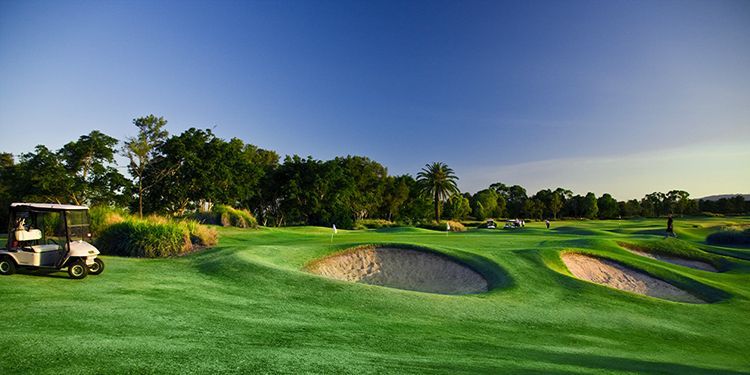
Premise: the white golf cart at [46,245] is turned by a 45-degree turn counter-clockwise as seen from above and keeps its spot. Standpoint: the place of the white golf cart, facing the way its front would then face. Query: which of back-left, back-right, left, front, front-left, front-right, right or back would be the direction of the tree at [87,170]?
left

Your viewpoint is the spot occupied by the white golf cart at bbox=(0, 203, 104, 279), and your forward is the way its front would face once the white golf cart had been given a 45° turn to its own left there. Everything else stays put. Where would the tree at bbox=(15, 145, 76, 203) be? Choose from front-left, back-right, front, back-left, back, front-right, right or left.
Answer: left

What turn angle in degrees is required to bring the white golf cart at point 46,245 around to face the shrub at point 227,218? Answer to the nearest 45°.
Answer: approximately 90° to its left

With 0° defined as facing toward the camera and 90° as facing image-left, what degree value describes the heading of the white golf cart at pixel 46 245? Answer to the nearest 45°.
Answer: approximately 315°

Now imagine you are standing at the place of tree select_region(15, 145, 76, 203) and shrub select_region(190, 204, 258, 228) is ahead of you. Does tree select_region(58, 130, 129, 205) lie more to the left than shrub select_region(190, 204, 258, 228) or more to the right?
left

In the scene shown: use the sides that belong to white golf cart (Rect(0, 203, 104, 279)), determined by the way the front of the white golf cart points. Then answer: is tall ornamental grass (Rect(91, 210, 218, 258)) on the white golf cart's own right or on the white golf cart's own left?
on the white golf cart's own left
